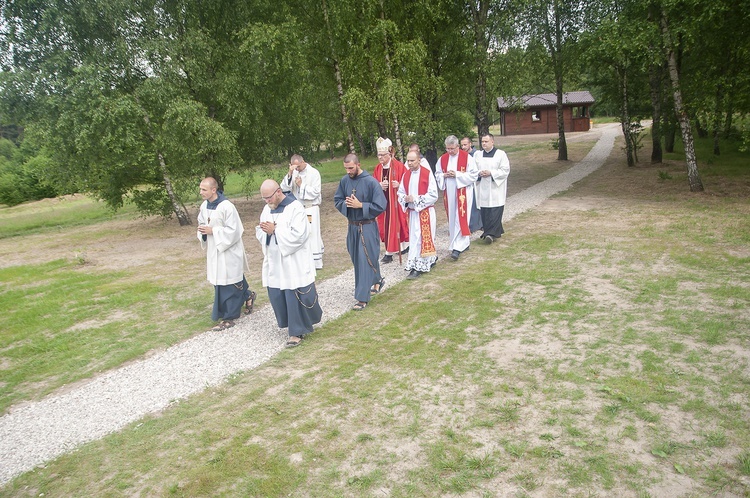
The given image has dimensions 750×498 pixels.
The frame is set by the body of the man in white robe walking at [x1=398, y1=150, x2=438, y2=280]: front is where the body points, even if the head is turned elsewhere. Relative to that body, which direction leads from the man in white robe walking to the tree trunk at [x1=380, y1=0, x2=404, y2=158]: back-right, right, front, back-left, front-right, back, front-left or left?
back-right

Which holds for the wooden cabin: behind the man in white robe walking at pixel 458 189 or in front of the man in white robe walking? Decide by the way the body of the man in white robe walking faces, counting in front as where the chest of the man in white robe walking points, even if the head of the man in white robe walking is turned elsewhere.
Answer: behind

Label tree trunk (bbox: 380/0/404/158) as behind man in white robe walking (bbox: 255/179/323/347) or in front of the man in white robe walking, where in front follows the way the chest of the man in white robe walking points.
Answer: behind

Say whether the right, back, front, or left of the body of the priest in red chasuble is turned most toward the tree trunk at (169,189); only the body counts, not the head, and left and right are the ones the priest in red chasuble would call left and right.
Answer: right

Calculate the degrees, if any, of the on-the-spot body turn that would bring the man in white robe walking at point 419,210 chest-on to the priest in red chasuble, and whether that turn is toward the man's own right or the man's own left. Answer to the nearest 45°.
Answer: approximately 90° to the man's own right

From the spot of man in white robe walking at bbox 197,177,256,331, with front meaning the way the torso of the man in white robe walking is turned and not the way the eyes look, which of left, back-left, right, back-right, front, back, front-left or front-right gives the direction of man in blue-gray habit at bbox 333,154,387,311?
back-left

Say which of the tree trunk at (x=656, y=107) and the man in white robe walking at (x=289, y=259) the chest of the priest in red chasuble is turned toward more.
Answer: the man in white robe walking

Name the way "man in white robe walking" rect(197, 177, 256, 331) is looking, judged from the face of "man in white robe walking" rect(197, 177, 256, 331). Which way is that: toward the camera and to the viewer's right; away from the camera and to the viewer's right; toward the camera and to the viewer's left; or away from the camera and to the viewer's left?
toward the camera and to the viewer's left

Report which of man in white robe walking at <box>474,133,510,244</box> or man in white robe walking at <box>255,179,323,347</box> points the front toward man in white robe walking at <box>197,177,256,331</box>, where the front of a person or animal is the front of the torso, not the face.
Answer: man in white robe walking at <box>474,133,510,244</box>

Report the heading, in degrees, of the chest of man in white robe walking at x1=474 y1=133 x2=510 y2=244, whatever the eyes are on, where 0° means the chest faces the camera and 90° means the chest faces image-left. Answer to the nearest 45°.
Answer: approximately 45°

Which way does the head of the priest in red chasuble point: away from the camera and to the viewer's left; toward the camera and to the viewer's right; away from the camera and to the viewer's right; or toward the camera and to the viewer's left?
toward the camera and to the viewer's left
